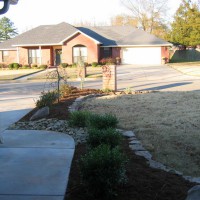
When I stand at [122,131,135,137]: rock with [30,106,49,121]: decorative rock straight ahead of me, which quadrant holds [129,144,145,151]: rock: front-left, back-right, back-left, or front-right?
back-left

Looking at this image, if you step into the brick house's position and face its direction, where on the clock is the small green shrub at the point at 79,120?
The small green shrub is roughly at 12 o'clock from the brick house.

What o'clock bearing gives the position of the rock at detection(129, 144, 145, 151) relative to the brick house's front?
The rock is roughly at 12 o'clock from the brick house.

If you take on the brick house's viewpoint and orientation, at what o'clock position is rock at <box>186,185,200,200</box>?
The rock is roughly at 12 o'clock from the brick house.

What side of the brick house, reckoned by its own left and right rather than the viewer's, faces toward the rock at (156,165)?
front

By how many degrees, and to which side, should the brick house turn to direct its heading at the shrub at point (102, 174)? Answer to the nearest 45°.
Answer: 0° — it already faces it

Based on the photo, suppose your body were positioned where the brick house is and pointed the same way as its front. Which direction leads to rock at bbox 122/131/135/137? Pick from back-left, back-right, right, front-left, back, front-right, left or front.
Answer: front

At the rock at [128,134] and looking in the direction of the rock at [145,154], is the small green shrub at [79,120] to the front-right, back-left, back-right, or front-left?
back-right

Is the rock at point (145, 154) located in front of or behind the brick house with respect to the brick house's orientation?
in front

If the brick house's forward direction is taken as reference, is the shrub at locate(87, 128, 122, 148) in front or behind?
in front

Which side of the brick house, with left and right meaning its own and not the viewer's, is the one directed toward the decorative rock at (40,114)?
front

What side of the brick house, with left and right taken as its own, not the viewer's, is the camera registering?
front
